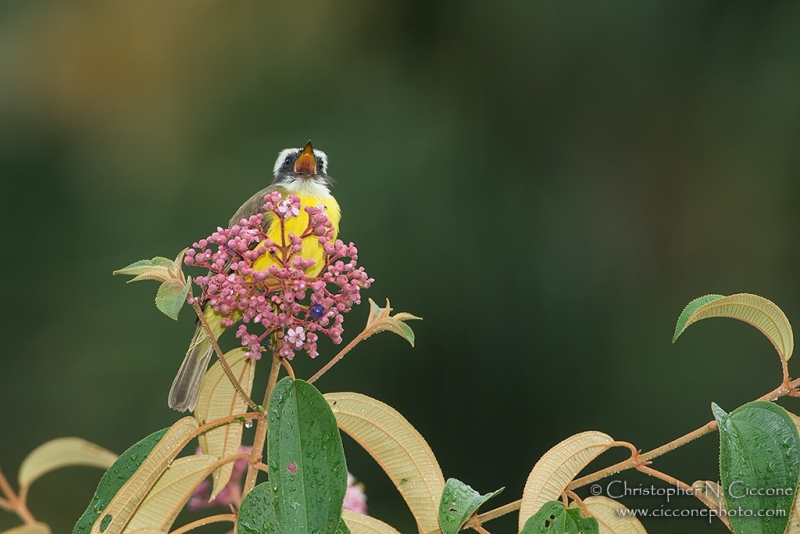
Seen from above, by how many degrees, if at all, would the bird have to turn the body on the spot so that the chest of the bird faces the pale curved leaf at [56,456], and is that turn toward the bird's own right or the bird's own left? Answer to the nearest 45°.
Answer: approximately 90° to the bird's own right

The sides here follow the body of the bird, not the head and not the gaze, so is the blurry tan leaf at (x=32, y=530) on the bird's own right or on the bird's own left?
on the bird's own right

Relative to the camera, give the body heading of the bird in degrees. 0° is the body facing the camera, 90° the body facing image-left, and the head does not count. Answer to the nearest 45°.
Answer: approximately 315°

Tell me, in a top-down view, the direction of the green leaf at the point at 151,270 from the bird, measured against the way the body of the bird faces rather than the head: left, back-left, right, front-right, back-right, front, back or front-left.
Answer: front-right

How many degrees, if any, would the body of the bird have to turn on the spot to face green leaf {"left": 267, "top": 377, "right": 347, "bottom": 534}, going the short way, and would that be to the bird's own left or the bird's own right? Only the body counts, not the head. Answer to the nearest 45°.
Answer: approximately 45° to the bird's own right
